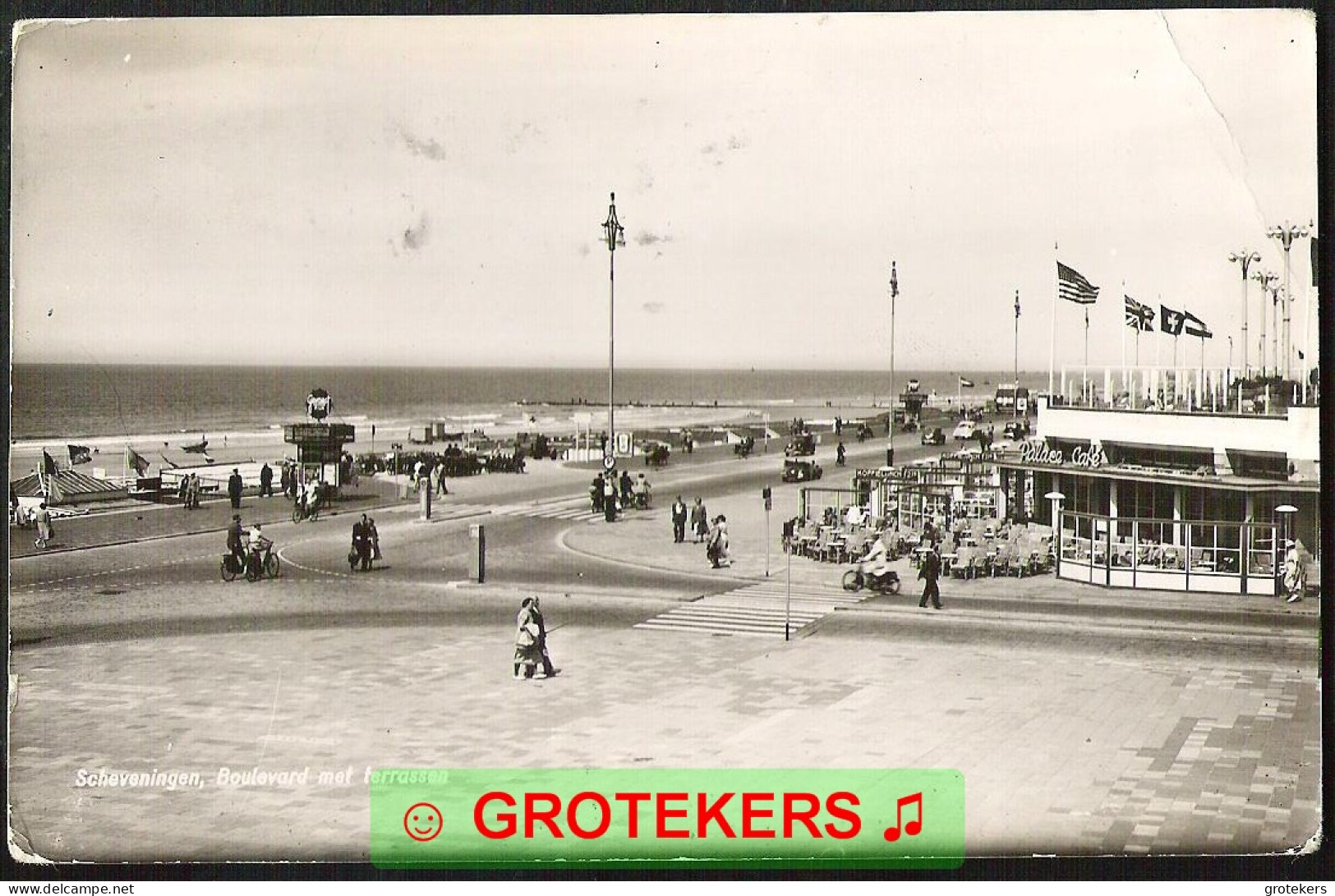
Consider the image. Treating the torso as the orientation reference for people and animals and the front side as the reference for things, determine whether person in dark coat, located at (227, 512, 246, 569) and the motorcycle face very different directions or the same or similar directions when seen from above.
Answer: very different directions

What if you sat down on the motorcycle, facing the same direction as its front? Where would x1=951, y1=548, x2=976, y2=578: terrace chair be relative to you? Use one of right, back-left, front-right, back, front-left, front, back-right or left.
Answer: back-right

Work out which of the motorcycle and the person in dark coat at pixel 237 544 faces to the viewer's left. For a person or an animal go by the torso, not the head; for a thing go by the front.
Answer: the motorcycle

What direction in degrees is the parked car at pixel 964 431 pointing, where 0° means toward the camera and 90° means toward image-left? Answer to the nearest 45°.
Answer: approximately 45°

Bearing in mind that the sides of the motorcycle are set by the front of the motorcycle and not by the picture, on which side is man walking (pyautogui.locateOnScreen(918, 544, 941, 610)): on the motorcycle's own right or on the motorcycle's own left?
on the motorcycle's own left

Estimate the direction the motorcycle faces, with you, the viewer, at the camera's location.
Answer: facing to the left of the viewer

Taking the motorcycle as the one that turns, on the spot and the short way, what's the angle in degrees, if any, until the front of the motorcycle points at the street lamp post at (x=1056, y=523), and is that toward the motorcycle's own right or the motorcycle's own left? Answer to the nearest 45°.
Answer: approximately 135° to the motorcycle's own right

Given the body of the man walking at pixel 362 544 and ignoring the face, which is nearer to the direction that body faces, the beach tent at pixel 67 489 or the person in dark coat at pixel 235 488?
the beach tent
